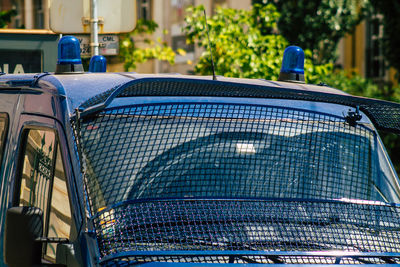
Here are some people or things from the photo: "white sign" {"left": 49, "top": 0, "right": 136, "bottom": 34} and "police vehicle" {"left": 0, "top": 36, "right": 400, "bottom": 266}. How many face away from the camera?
1

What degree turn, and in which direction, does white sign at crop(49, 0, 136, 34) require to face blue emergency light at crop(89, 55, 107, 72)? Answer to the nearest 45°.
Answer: approximately 180°

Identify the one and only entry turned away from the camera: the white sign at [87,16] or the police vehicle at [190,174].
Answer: the white sign

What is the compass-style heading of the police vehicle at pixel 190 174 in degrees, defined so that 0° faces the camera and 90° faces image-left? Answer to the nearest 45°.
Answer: approximately 315°

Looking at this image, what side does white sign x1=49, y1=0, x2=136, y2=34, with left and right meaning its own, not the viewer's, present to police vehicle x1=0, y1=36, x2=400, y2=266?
back

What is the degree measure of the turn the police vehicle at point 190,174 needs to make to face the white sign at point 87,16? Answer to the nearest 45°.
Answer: approximately 135° to its left

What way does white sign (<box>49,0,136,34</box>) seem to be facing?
away from the camera
